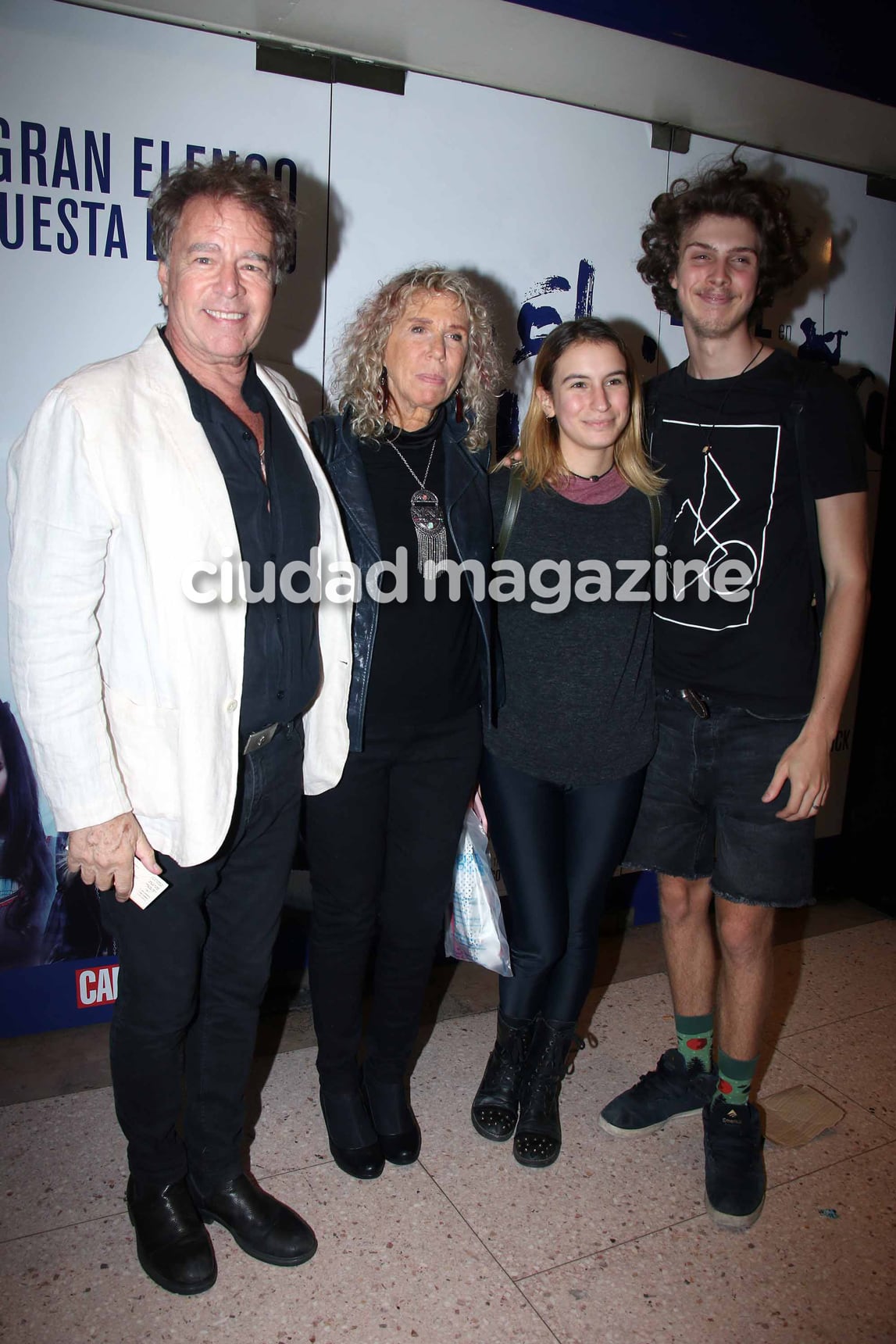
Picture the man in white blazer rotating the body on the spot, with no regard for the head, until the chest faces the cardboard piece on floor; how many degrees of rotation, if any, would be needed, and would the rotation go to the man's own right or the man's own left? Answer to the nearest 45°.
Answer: approximately 45° to the man's own left

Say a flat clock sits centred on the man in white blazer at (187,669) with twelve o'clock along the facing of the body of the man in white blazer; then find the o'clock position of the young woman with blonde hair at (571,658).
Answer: The young woman with blonde hair is roughly at 10 o'clock from the man in white blazer.

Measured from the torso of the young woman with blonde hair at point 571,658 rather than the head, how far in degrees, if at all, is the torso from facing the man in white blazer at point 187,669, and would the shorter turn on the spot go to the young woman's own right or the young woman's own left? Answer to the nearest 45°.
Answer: approximately 45° to the young woman's own right

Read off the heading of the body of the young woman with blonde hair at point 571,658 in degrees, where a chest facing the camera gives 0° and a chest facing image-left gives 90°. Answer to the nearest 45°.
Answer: approximately 0°
